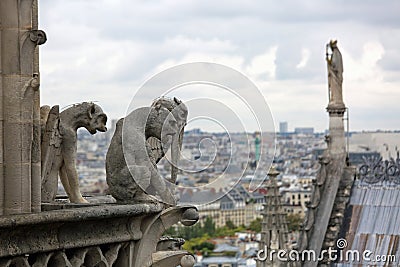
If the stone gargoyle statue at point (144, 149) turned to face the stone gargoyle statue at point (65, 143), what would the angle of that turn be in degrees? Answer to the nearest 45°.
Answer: approximately 135° to its left

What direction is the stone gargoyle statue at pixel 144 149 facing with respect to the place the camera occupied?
facing to the right of the viewer

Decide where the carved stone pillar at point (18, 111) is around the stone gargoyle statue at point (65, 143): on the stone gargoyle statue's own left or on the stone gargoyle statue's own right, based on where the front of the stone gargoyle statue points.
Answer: on the stone gargoyle statue's own right

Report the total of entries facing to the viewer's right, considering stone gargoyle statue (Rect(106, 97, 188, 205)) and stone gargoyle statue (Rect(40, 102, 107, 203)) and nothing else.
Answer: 2

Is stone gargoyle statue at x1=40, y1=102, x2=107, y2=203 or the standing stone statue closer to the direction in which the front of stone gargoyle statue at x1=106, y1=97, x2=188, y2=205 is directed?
the standing stone statue

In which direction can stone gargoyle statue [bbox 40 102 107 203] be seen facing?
to the viewer's right
